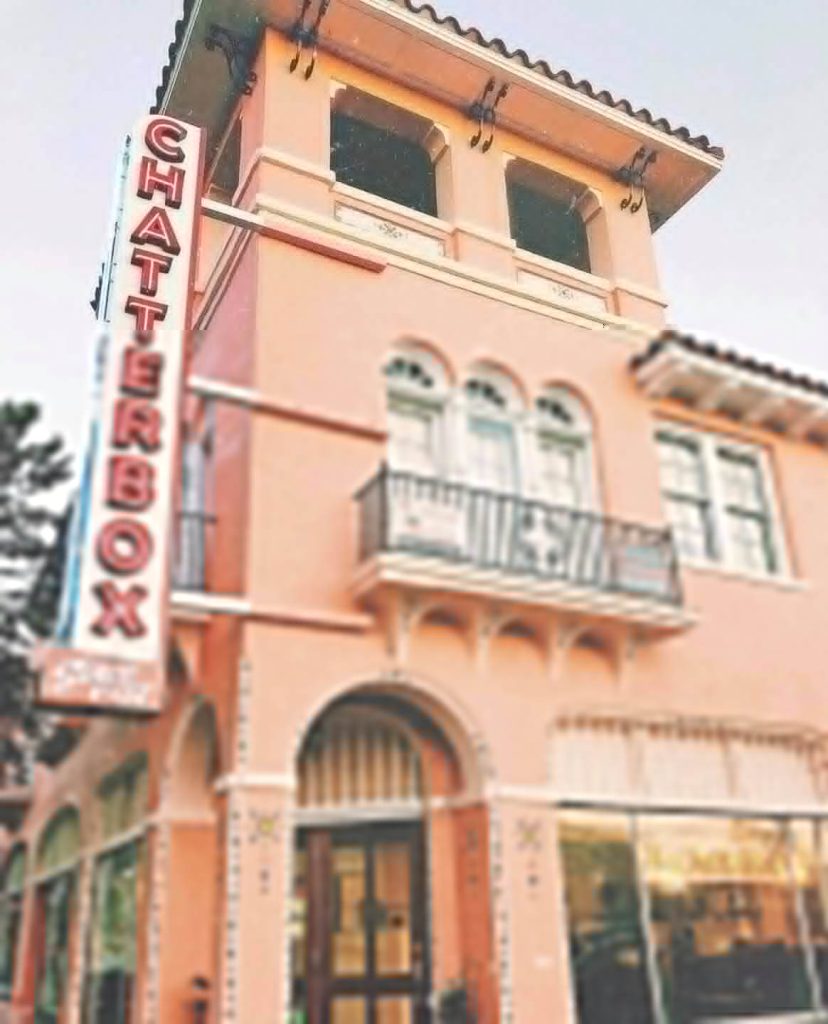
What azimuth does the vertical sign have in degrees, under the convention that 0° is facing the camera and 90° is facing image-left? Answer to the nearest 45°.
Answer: approximately 0°

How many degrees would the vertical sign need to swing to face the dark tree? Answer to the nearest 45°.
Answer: approximately 135° to its right
